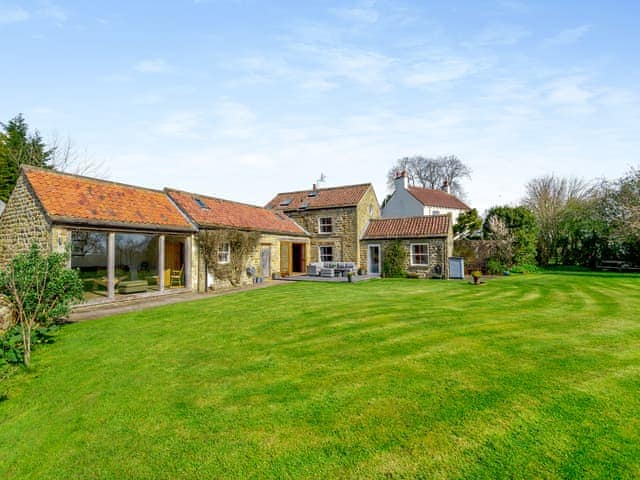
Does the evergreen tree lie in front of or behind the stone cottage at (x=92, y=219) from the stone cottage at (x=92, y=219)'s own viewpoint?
behind

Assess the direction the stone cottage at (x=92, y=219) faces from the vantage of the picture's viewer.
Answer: facing the viewer and to the right of the viewer

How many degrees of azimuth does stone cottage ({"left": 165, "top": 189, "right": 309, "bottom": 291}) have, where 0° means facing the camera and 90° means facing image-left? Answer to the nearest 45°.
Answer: approximately 315°

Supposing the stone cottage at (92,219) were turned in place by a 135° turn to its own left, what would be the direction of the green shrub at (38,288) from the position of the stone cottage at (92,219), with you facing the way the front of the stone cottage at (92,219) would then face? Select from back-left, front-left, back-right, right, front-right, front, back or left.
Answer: back

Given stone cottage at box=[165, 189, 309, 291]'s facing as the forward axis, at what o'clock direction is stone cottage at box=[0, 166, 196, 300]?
stone cottage at box=[0, 166, 196, 300] is roughly at 3 o'clock from stone cottage at box=[165, 189, 309, 291].

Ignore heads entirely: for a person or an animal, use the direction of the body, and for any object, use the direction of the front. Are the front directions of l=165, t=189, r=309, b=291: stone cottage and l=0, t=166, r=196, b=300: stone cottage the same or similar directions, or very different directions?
same or similar directions

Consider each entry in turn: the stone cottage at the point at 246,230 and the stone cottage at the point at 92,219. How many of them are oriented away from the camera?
0
